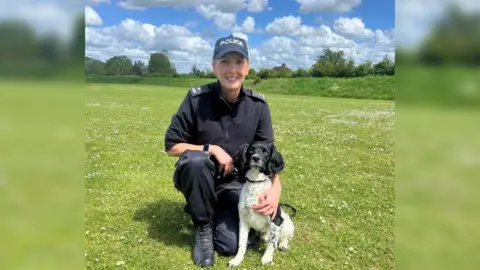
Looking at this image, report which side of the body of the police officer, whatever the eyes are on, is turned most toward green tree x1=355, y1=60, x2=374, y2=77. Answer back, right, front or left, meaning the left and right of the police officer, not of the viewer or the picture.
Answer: back

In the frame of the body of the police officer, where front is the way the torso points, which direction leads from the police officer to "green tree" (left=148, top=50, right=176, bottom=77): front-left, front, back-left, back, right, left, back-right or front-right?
back

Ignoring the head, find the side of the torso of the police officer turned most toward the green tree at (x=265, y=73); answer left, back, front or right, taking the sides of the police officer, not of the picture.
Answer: back

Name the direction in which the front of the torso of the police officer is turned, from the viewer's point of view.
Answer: toward the camera

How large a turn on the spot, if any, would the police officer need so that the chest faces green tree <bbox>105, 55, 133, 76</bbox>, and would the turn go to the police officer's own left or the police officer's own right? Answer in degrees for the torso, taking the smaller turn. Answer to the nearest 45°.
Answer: approximately 180°
